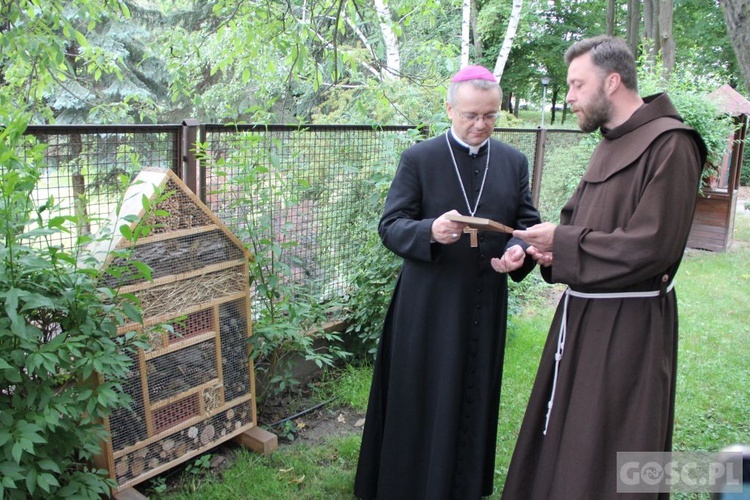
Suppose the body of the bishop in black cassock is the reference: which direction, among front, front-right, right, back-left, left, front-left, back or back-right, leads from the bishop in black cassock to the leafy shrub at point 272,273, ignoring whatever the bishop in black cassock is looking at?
back

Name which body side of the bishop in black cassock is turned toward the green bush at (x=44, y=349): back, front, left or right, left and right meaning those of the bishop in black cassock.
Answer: right

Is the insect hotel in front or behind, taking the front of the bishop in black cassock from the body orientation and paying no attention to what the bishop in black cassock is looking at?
behind

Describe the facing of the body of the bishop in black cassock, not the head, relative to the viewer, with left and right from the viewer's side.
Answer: facing the viewer and to the right of the viewer

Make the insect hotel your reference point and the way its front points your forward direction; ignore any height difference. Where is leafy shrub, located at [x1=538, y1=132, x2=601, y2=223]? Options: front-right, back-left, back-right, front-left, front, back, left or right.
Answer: left

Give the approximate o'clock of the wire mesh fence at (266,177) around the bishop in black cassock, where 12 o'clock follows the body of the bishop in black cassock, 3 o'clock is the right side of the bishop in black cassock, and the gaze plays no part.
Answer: The wire mesh fence is roughly at 6 o'clock from the bishop in black cassock.

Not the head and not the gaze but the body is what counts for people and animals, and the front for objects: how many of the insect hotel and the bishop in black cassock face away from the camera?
0

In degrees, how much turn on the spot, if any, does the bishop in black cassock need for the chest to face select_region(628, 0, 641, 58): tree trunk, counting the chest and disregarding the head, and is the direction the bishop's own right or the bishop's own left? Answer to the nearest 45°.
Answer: approximately 135° to the bishop's own left

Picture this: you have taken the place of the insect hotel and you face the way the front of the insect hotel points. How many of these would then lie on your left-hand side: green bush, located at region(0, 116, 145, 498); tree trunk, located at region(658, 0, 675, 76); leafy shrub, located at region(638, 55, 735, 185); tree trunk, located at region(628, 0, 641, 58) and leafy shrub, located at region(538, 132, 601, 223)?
4

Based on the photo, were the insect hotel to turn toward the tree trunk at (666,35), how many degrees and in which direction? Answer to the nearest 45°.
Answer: approximately 90° to its left
